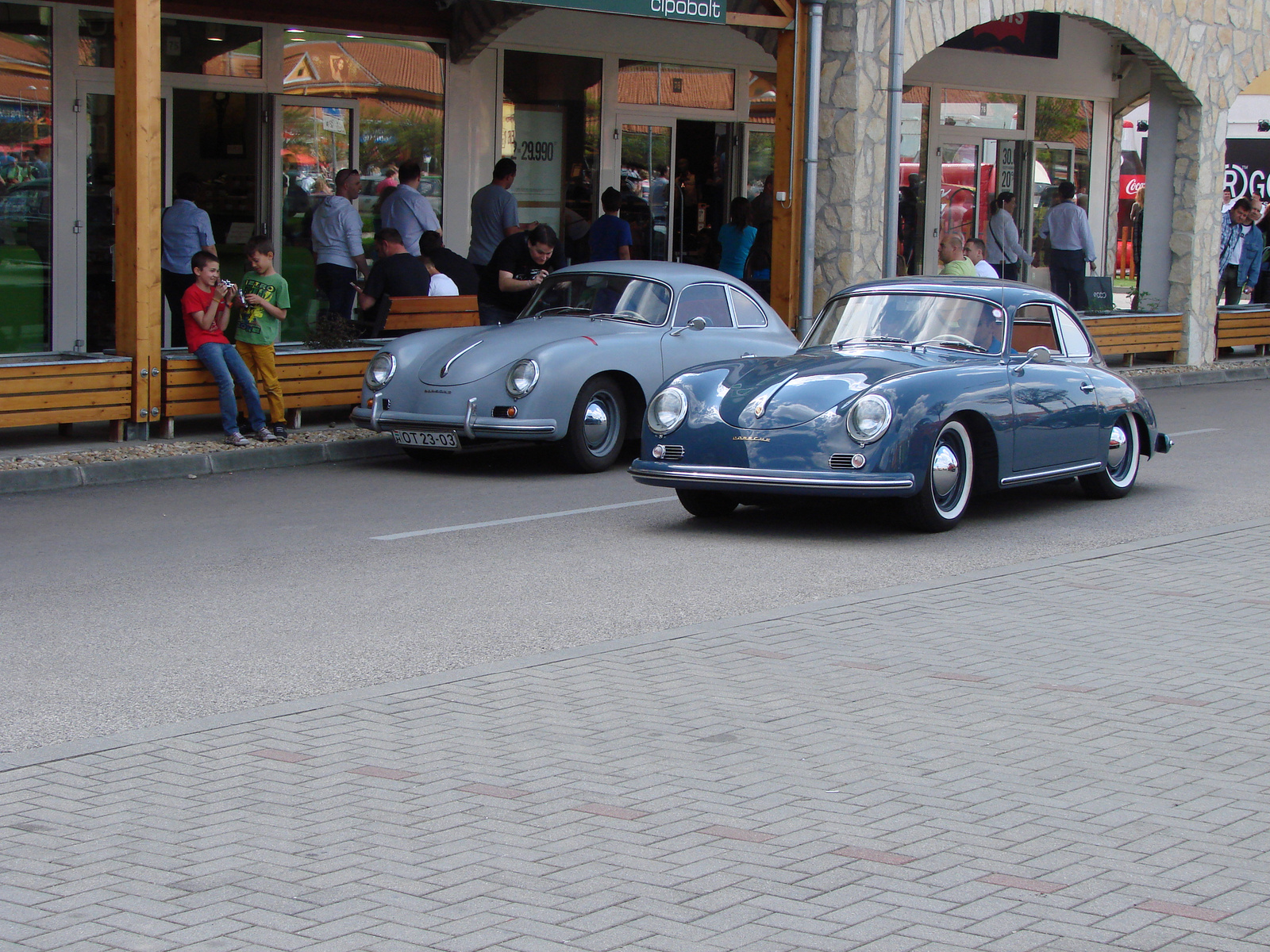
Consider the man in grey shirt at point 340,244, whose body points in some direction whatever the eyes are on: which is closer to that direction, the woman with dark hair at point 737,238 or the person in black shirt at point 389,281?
the woman with dark hair

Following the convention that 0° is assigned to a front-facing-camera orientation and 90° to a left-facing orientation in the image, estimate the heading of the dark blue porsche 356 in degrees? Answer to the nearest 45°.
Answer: approximately 45°

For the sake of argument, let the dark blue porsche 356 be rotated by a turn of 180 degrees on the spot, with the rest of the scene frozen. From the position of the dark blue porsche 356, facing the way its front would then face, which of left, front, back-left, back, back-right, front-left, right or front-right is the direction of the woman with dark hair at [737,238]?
front-left

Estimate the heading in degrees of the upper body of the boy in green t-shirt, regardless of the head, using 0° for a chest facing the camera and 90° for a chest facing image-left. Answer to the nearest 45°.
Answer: approximately 45°

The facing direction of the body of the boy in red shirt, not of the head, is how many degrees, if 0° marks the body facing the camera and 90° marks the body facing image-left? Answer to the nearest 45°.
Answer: approximately 315°
